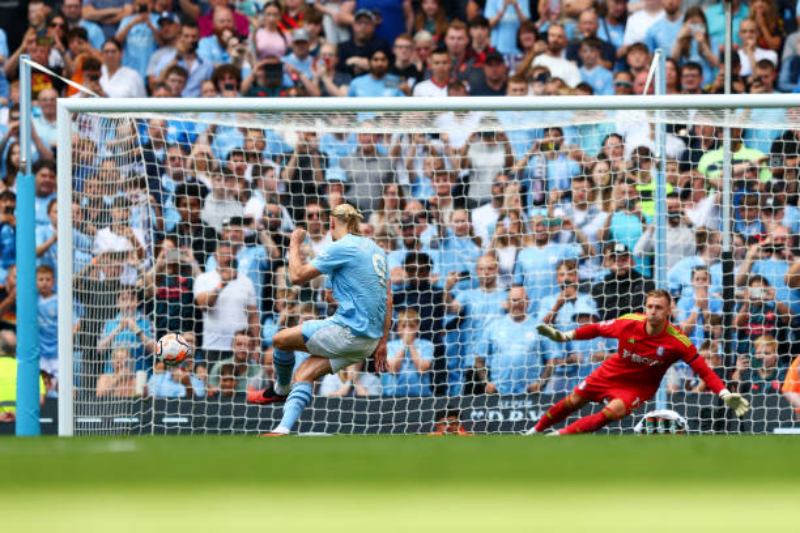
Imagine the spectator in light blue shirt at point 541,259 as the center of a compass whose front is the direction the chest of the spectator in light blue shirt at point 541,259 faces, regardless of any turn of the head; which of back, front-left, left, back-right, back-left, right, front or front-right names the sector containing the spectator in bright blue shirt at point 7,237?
right

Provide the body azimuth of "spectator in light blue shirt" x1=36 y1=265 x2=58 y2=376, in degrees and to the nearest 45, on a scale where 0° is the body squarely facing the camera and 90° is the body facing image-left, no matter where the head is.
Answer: approximately 0°

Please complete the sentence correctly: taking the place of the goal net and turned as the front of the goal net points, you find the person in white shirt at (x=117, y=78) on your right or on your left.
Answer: on your right

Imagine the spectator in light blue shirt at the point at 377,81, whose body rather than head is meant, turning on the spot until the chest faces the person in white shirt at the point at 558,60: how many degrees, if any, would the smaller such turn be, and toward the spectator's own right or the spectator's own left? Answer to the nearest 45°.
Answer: approximately 90° to the spectator's own left
